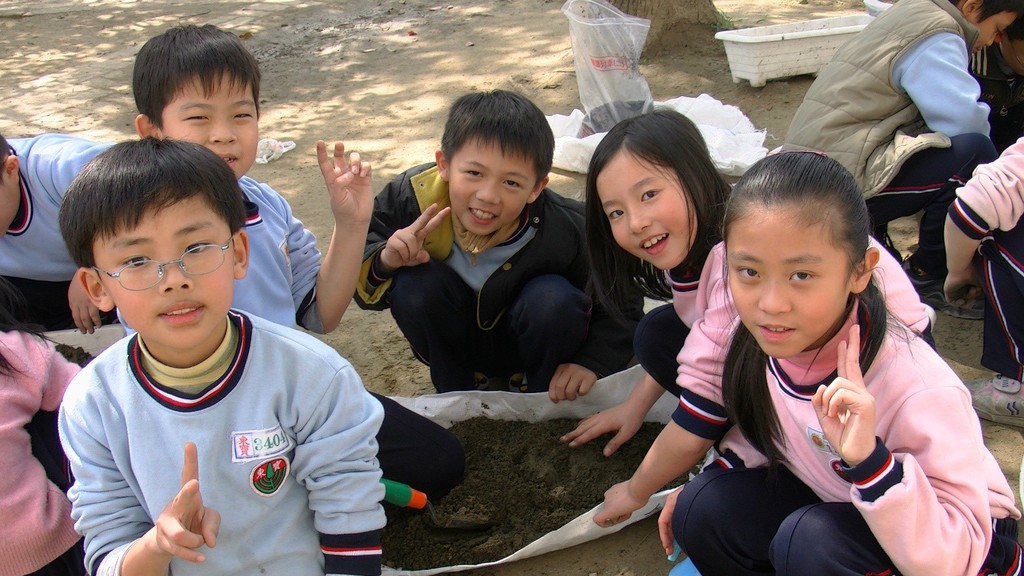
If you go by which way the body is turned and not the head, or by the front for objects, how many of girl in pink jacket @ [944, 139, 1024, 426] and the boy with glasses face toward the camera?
1

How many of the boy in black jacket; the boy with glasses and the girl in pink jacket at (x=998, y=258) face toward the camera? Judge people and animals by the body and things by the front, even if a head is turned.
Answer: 2

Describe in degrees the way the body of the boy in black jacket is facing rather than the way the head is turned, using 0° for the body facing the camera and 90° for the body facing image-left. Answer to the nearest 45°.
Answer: approximately 0°

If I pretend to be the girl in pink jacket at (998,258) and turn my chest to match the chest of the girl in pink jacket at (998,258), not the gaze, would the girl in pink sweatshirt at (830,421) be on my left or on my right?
on my left

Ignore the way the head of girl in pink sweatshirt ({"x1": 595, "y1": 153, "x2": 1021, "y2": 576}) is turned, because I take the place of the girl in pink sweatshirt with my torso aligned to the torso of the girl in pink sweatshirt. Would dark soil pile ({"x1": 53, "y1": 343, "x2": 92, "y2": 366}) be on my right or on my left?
on my right

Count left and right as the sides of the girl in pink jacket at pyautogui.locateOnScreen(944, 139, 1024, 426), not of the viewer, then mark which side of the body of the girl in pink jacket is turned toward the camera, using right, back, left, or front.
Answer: left

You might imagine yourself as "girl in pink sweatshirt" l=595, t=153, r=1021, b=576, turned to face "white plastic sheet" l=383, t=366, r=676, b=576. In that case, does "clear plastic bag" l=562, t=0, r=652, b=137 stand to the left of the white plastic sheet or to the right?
right

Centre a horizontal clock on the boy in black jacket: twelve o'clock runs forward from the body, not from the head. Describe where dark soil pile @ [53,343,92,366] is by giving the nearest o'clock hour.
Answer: The dark soil pile is roughly at 3 o'clock from the boy in black jacket.
